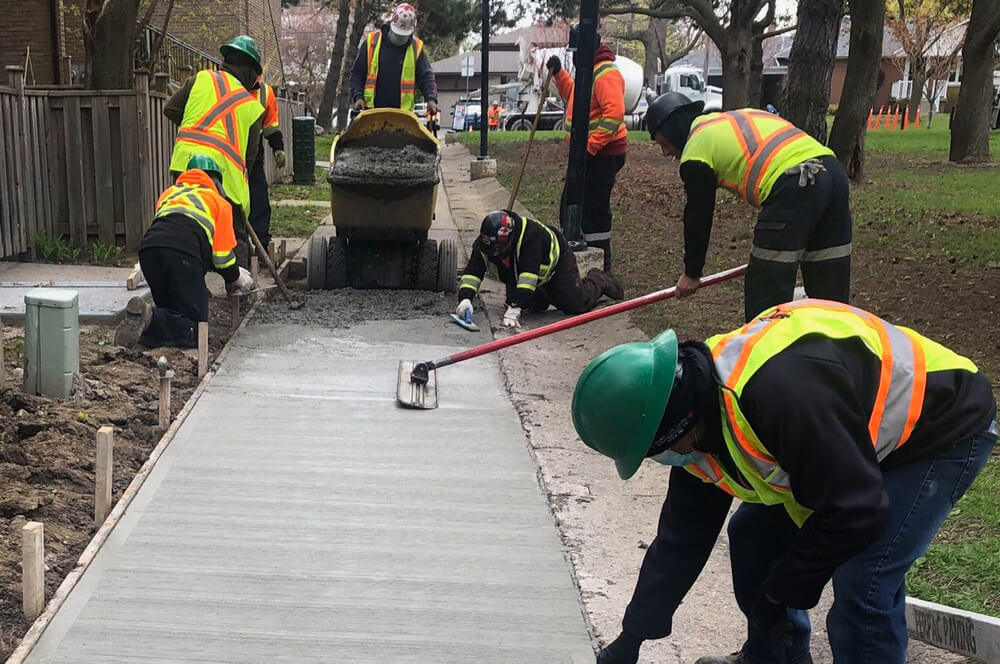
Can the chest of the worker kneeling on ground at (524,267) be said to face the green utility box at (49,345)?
yes

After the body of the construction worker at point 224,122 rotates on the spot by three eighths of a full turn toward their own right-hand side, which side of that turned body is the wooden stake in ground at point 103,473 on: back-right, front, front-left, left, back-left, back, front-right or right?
front

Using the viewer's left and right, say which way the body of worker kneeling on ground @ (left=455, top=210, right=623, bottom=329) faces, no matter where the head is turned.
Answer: facing the viewer and to the left of the viewer

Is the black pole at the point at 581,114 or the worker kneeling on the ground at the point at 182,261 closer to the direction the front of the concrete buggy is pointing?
the worker kneeling on the ground

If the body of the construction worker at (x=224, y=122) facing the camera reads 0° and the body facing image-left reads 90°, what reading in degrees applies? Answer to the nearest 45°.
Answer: approximately 225°

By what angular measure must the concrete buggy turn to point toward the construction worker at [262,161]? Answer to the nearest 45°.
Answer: approximately 135° to its right

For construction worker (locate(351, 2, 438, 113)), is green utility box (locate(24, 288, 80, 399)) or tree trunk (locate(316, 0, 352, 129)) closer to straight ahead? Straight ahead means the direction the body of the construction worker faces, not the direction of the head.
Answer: the green utility box

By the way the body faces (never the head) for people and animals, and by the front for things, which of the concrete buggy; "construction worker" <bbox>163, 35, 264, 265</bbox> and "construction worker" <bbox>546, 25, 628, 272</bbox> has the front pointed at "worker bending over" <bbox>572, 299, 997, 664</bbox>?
the concrete buggy

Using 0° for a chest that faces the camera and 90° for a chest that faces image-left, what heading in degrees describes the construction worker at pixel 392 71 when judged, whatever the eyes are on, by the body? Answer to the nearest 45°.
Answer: approximately 0°
